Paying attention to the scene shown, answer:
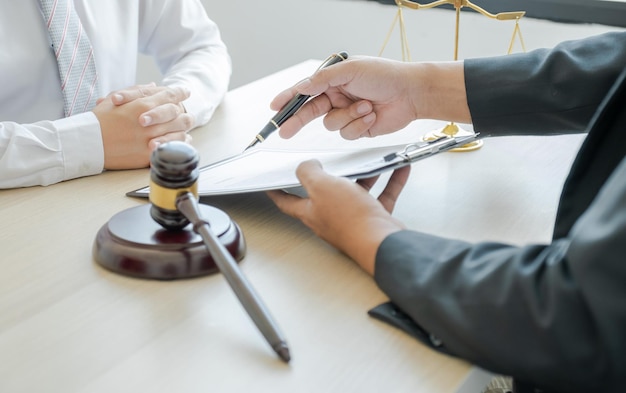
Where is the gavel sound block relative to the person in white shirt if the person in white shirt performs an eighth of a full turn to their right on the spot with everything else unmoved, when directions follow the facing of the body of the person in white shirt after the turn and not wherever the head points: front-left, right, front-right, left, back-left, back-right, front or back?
front

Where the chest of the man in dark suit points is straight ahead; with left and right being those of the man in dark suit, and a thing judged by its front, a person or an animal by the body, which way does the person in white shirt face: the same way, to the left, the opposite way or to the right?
the opposite way

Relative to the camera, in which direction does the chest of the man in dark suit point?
to the viewer's left

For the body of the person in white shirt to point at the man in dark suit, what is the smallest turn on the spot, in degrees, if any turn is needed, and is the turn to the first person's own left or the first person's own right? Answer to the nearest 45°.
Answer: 0° — they already face them

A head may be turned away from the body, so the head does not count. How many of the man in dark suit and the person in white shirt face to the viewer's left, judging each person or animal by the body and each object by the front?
1

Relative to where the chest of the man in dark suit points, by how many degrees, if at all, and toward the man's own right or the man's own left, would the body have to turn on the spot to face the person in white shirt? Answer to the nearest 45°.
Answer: approximately 45° to the man's own right
